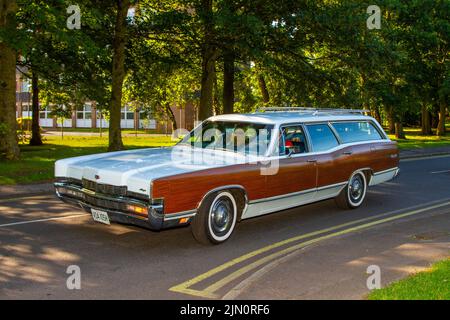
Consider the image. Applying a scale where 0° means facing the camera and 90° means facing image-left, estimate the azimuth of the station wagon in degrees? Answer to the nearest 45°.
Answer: approximately 45°
